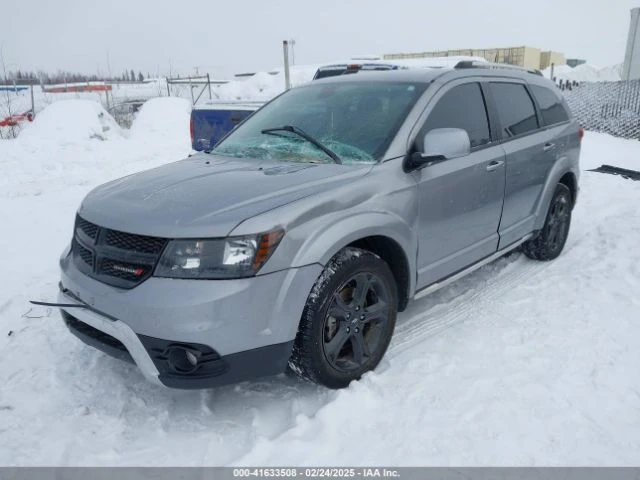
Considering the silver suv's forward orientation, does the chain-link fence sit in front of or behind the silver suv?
behind

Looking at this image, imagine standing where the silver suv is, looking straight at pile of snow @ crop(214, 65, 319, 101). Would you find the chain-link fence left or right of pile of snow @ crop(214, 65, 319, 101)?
right

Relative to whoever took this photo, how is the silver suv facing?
facing the viewer and to the left of the viewer

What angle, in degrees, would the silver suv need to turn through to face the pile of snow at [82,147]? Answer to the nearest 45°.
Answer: approximately 90° to its right

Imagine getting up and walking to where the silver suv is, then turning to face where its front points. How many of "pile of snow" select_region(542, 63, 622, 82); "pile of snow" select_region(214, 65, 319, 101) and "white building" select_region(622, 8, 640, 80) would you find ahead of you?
0

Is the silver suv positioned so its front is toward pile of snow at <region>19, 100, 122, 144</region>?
no

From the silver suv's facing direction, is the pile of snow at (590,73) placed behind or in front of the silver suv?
behind

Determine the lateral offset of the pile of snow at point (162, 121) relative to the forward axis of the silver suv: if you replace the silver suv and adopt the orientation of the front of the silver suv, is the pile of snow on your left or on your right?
on your right

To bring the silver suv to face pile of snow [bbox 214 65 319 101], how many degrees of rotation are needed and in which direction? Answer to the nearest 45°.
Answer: approximately 135° to its right

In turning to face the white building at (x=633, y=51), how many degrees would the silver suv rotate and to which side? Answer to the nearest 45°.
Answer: approximately 180°

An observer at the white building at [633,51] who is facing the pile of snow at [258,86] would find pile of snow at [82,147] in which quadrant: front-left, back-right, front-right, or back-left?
front-left
